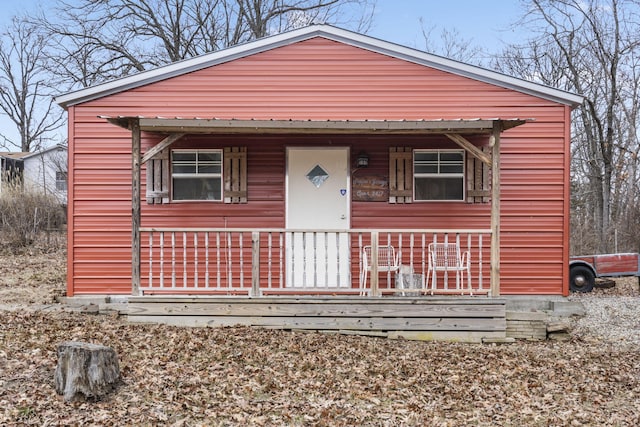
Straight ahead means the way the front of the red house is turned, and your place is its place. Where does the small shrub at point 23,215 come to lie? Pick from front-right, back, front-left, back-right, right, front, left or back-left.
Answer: back-right

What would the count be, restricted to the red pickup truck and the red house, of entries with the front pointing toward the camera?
1

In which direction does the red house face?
toward the camera

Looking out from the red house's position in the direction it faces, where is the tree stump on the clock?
The tree stump is roughly at 1 o'clock from the red house.
